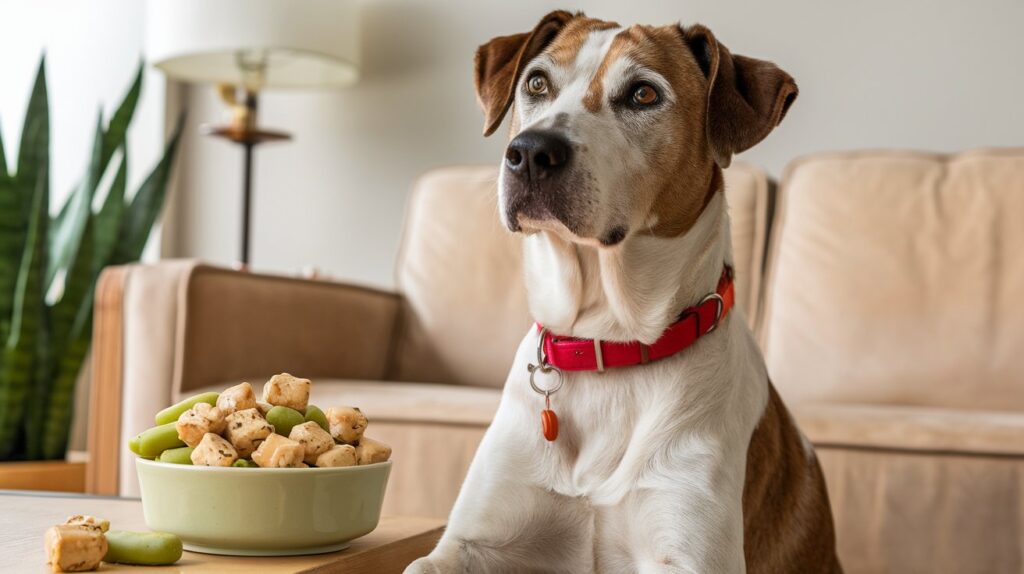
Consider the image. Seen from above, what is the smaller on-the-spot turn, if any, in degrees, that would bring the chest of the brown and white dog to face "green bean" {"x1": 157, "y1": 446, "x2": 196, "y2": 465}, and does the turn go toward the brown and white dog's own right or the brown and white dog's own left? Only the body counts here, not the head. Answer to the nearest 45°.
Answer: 0° — it already faces it

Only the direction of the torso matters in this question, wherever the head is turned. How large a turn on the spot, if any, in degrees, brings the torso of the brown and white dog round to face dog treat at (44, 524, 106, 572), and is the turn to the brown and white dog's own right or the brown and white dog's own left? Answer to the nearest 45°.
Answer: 0° — it already faces it

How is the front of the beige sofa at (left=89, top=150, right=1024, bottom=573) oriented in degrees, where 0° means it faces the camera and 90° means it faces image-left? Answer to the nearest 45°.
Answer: approximately 0°

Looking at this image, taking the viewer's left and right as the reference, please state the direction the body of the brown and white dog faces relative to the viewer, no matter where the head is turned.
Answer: facing the viewer and to the left of the viewer

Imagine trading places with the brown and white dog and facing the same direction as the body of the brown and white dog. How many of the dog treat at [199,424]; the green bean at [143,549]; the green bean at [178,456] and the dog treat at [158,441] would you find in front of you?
4

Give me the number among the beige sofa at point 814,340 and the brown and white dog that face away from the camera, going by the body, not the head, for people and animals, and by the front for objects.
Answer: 0

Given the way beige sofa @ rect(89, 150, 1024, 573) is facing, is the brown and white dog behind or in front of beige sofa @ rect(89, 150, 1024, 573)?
in front

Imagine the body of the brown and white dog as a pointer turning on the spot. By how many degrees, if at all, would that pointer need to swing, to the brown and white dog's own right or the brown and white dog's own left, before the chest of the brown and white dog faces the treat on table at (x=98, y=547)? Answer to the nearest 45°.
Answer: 0° — it already faces it

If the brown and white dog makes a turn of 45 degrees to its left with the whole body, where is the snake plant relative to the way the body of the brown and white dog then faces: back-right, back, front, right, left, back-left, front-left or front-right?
back-right

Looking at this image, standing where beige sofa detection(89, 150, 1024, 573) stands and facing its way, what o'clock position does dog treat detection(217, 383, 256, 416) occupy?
The dog treat is roughly at 1 o'clock from the beige sofa.
